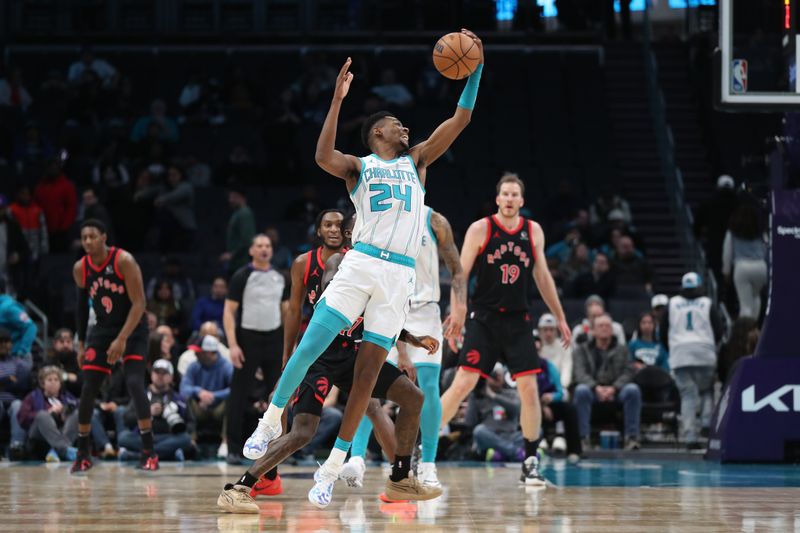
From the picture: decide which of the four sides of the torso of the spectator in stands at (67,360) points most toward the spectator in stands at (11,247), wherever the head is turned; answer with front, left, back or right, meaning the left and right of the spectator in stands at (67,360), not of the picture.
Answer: back

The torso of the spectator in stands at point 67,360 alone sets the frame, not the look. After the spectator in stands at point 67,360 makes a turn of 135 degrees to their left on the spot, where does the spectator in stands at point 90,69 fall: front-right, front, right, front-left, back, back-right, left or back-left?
front-left

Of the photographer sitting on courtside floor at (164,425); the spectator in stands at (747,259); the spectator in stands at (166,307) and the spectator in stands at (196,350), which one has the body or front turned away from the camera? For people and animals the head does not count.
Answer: the spectator in stands at (747,259)

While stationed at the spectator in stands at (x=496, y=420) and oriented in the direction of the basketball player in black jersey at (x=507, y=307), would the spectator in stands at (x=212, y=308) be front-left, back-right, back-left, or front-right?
back-right

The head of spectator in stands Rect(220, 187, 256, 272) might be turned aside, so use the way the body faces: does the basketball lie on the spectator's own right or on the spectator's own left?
on the spectator's own left

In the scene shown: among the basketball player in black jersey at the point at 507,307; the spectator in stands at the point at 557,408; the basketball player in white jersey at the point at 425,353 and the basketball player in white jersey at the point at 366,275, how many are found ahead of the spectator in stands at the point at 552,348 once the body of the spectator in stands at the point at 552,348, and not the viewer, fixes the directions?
4

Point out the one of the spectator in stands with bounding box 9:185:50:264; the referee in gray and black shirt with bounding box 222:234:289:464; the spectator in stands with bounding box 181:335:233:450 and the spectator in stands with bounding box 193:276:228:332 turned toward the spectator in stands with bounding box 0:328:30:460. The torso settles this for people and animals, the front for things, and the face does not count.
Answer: the spectator in stands with bounding box 9:185:50:264

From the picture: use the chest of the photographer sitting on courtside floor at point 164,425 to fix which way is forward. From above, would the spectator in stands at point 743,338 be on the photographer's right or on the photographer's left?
on the photographer's left
